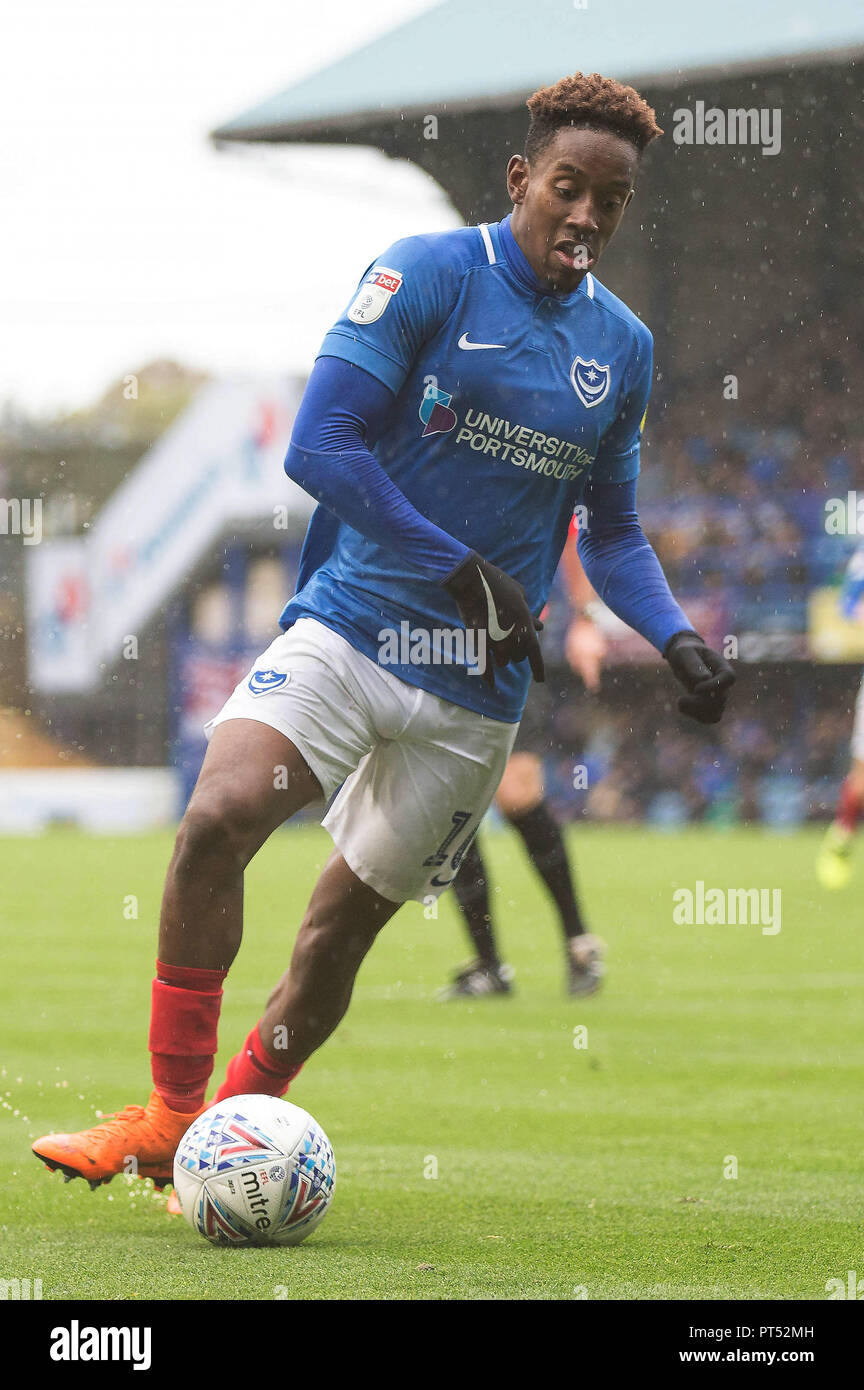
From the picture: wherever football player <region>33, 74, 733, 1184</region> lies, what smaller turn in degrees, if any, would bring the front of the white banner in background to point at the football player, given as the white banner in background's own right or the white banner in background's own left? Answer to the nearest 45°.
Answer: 0° — it already faces them

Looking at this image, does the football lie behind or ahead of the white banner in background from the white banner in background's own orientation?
ahead

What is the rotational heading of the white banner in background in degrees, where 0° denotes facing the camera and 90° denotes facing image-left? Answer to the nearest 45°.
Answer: approximately 0°
